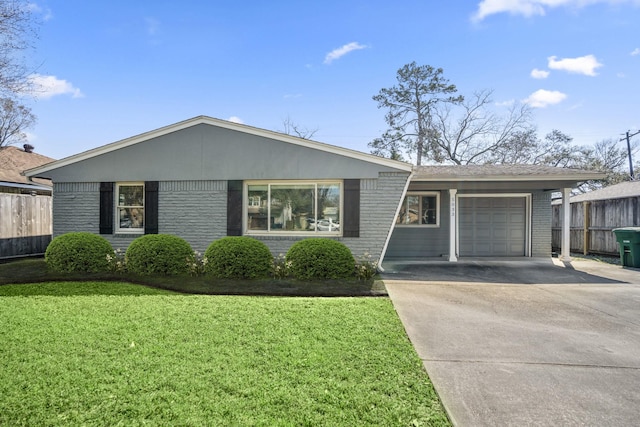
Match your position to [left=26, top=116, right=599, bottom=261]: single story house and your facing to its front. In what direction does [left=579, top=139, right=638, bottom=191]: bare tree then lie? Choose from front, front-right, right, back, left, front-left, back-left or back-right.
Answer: back-left

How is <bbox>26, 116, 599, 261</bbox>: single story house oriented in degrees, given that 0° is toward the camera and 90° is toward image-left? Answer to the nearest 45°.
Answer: approximately 0°

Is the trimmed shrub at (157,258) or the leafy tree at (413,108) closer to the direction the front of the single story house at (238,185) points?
the trimmed shrub

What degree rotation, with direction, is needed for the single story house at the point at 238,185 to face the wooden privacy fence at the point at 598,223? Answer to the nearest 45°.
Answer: approximately 90° to its left

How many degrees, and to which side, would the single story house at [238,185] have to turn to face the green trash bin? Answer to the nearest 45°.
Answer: approximately 90° to its left

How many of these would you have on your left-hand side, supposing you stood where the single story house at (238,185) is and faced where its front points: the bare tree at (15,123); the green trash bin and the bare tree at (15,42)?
1

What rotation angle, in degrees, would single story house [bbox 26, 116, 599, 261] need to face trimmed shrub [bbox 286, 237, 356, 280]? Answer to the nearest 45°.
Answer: approximately 45° to its left

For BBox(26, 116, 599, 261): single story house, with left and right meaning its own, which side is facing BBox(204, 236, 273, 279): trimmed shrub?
front

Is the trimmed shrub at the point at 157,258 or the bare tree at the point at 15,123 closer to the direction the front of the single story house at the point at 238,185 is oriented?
the trimmed shrub

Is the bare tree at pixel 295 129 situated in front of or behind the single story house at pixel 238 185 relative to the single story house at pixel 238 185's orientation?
behind
